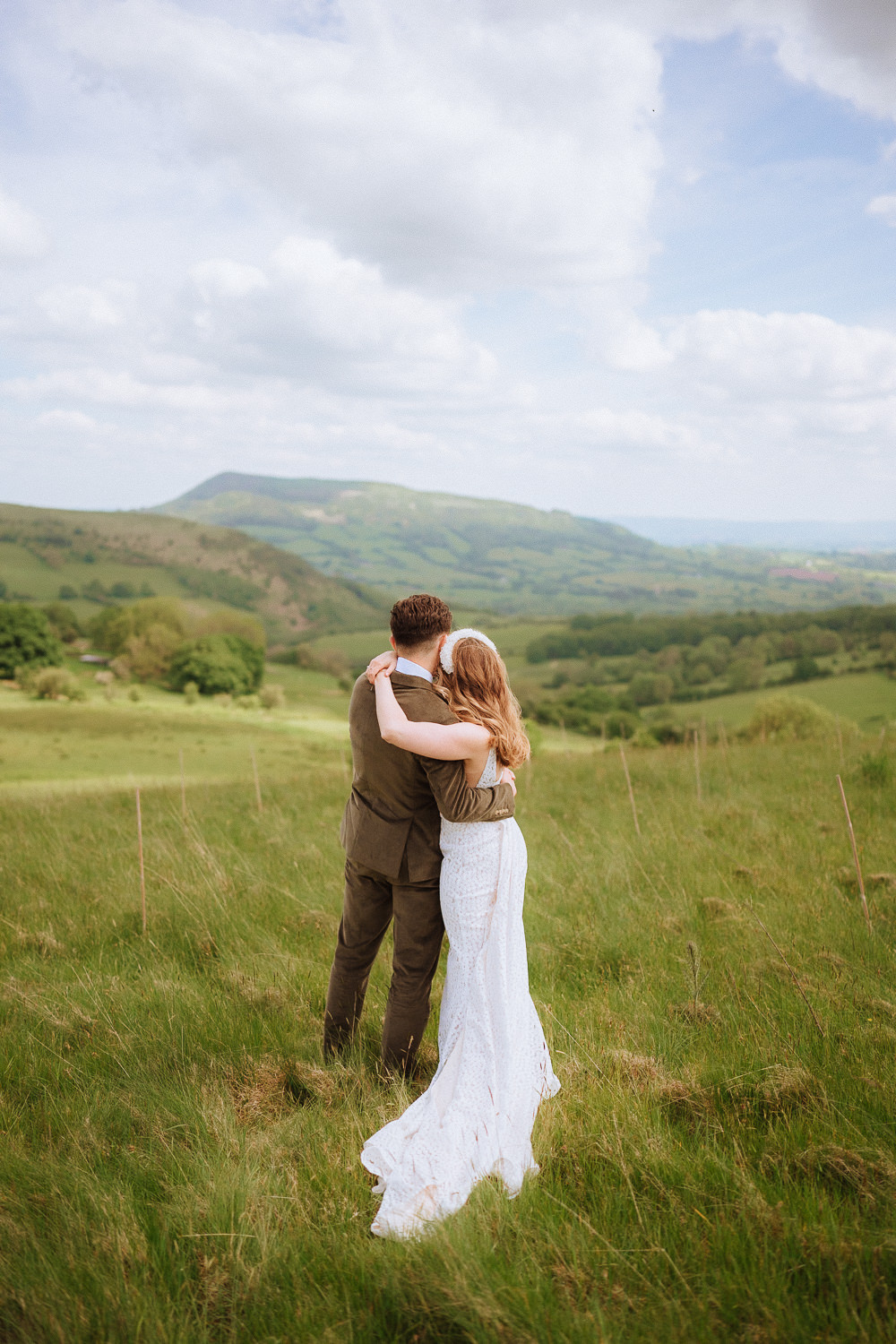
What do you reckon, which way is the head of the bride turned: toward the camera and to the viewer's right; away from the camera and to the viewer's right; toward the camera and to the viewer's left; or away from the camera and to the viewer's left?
away from the camera and to the viewer's left

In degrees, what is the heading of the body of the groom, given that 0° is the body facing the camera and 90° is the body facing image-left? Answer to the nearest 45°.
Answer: approximately 180°

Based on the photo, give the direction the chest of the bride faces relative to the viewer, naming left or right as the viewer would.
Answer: facing away from the viewer and to the left of the viewer

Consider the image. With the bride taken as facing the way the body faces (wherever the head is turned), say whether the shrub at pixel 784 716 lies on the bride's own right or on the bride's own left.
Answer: on the bride's own right

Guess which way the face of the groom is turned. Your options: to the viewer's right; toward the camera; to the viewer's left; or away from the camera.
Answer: away from the camera
